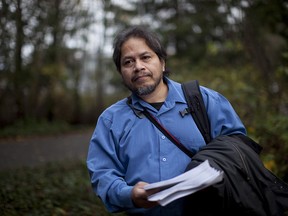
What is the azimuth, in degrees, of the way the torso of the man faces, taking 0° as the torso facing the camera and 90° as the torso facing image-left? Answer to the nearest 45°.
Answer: approximately 0°
